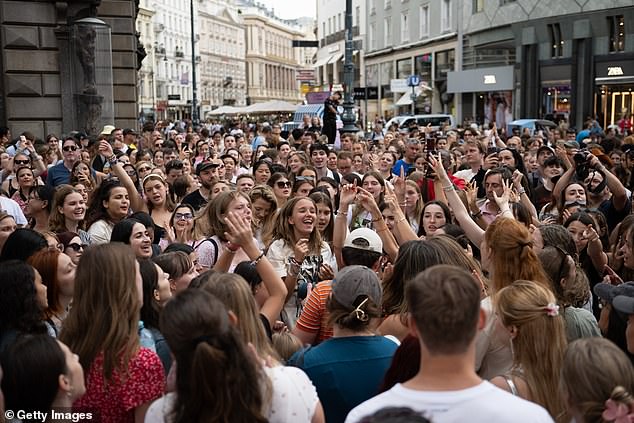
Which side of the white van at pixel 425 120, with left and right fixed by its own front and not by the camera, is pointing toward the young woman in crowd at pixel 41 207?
left

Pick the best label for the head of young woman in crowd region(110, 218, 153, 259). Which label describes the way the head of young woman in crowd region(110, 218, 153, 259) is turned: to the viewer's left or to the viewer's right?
to the viewer's right

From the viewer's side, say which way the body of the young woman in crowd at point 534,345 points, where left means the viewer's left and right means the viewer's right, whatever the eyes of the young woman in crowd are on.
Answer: facing away from the viewer and to the left of the viewer

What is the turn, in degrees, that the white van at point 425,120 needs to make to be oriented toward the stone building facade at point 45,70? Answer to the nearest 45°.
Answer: approximately 90° to its left

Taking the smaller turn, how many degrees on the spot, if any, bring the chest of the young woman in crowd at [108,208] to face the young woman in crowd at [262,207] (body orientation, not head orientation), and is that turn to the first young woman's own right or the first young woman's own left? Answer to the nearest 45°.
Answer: approximately 45° to the first young woman's own left

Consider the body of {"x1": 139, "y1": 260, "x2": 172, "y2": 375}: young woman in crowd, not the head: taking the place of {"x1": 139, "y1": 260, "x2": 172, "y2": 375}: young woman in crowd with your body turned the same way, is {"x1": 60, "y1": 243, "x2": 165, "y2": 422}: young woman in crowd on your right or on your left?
on your right

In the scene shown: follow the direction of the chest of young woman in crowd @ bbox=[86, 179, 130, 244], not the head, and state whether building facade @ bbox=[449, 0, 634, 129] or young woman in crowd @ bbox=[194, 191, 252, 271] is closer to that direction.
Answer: the young woman in crowd

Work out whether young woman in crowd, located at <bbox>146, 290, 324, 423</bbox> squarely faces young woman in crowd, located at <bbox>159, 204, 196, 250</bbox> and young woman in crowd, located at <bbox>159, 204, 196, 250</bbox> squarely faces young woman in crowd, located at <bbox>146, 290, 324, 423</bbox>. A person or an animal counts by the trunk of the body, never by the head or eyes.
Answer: yes

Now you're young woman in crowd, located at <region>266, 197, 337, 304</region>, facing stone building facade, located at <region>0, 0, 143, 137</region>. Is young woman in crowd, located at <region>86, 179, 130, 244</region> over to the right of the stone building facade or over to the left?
left

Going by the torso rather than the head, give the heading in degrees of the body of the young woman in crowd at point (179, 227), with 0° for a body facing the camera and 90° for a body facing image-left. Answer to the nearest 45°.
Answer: approximately 0°

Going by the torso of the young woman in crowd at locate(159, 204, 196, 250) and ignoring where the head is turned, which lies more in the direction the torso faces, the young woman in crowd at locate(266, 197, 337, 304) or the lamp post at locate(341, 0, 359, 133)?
the young woman in crowd
